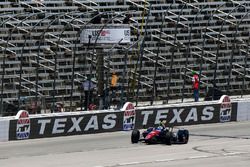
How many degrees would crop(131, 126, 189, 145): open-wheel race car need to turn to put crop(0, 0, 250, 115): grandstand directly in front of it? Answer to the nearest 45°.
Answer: approximately 135° to its right

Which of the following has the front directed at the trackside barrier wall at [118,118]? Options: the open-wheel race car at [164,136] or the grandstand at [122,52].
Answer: the grandstand

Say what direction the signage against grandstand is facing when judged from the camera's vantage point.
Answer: facing the viewer

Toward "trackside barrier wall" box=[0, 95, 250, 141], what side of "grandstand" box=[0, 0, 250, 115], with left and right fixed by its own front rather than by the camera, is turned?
front

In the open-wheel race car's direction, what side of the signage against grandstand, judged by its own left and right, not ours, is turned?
front
